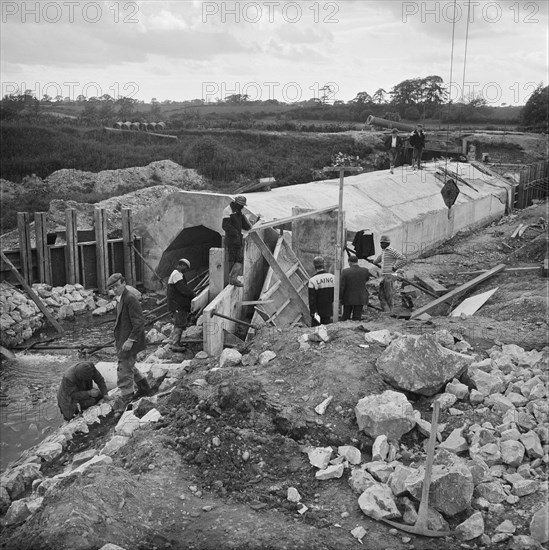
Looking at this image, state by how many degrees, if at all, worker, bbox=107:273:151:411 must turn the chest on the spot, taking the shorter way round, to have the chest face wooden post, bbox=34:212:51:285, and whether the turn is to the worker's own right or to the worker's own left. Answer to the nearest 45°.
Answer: approximately 135° to the worker's own right

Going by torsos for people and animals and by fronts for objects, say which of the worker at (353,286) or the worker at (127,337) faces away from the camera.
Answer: the worker at (353,286)

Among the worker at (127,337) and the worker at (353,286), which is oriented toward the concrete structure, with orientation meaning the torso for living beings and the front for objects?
the worker at (353,286)

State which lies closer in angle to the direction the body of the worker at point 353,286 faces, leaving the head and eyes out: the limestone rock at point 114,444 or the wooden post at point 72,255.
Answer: the wooden post

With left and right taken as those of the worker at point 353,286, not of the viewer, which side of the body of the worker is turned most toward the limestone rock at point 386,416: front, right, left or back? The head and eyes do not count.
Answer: back

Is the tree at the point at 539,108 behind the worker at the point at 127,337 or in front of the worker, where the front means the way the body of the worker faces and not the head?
behind

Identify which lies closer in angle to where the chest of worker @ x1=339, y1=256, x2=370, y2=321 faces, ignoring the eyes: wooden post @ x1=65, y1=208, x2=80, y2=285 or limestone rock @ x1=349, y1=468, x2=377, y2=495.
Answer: the wooden post

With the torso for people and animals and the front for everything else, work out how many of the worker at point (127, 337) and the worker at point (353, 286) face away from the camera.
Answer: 1

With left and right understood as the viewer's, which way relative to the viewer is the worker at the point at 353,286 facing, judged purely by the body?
facing away from the viewer

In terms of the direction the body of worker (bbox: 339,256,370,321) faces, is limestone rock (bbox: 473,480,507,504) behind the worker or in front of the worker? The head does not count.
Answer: behind

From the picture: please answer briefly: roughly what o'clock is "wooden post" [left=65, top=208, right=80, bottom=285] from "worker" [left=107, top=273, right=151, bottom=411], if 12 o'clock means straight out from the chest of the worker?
The wooden post is roughly at 4 o'clock from the worker.

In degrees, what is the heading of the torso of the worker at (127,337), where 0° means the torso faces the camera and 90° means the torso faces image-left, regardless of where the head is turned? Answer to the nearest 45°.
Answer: approximately 45°

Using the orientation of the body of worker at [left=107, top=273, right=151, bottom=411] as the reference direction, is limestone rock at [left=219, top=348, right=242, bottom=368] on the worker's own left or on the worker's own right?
on the worker's own left

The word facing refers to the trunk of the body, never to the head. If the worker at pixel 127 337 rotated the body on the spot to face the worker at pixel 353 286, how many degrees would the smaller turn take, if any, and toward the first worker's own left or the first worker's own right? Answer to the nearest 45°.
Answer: approximately 135° to the first worker's own left

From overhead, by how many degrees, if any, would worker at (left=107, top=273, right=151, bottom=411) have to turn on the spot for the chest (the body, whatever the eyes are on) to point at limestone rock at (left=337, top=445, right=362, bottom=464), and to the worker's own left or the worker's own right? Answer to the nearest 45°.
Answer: approximately 90° to the worker's own left

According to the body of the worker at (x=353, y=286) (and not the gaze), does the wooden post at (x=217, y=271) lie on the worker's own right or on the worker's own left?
on the worker's own left
